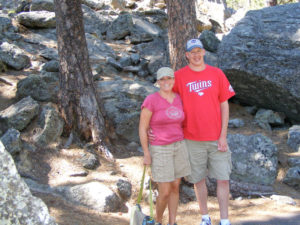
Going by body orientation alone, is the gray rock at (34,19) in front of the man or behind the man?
behind

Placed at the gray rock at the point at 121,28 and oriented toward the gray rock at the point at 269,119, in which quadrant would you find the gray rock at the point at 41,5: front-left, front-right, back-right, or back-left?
back-right

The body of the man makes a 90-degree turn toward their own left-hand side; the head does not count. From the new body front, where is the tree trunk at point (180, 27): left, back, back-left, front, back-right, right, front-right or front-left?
left

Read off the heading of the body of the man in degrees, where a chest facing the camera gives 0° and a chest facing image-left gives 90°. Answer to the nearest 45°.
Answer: approximately 0°

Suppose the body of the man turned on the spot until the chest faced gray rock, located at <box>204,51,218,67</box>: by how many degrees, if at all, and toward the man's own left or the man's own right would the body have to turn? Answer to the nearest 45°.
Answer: approximately 180°

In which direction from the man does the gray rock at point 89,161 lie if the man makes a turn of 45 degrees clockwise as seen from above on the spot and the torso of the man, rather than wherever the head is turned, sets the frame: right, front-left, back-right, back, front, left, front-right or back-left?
right

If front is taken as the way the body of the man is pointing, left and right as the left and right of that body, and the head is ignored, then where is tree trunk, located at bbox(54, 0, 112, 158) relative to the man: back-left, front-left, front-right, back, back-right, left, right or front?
back-right

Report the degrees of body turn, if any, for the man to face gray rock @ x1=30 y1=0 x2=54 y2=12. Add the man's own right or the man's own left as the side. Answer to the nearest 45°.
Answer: approximately 135° to the man's own right

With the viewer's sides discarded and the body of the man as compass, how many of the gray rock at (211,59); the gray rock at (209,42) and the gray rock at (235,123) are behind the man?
3

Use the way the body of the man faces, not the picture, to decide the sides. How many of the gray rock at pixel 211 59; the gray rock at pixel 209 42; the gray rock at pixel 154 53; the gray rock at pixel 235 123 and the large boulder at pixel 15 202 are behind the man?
4

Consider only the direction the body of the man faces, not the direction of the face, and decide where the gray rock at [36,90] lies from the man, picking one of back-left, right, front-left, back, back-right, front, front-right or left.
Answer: back-right

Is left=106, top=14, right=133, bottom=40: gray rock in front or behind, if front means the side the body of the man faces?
behind

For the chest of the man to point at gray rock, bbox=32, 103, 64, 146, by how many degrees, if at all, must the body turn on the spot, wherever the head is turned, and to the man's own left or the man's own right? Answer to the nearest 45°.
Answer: approximately 135° to the man's own right
